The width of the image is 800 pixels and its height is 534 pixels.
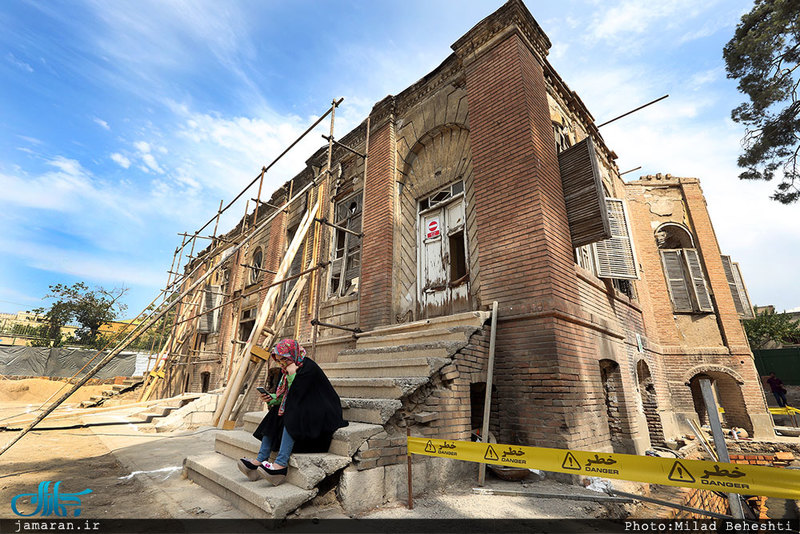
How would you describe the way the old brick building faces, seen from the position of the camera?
facing the viewer and to the left of the viewer

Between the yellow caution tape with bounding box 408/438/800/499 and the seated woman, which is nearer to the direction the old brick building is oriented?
the seated woman

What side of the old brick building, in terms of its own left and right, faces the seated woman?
front

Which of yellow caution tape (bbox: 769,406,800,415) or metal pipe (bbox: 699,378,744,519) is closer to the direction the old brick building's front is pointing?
the metal pipe

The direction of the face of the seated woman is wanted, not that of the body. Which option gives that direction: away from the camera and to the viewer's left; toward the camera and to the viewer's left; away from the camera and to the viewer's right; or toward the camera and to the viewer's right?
toward the camera and to the viewer's left

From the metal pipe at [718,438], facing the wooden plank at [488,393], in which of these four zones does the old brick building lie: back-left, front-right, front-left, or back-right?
front-right

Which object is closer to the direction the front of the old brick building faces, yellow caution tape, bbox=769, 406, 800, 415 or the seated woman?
the seated woman

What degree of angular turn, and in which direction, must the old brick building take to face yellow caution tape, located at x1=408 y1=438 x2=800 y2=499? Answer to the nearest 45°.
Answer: approximately 45° to its left
